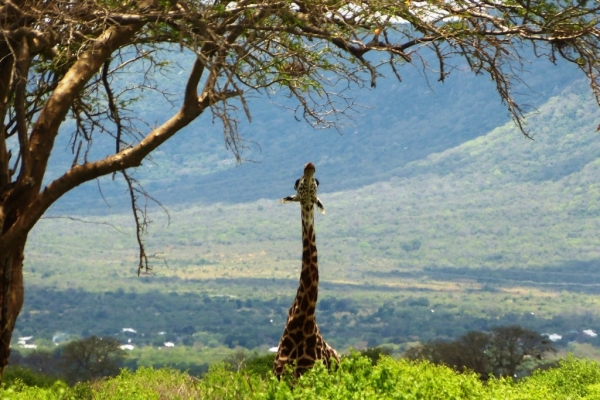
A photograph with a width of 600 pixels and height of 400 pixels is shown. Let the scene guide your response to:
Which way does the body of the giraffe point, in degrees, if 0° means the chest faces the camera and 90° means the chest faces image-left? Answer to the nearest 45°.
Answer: approximately 0°

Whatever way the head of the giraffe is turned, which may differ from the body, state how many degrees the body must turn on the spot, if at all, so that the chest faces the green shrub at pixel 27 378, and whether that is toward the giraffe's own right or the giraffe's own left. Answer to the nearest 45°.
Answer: approximately 135° to the giraffe's own right
